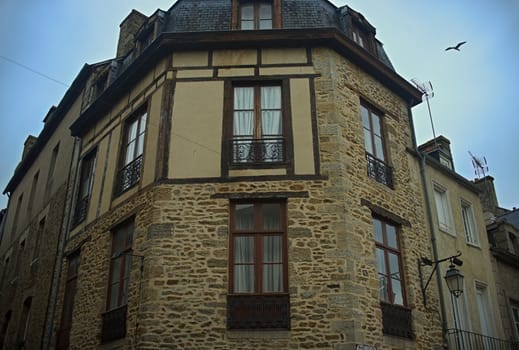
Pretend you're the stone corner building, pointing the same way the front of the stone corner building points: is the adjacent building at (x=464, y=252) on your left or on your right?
on your left
